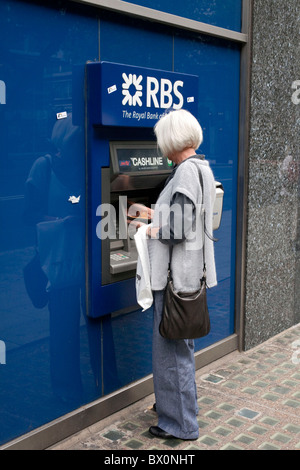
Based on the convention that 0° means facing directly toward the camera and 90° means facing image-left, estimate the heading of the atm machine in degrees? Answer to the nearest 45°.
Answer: approximately 315°

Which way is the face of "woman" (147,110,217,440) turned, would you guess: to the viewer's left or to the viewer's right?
to the viewer's left
